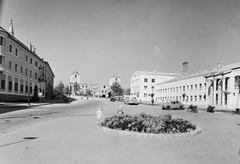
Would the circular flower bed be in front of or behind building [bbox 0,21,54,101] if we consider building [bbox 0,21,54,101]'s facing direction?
in front

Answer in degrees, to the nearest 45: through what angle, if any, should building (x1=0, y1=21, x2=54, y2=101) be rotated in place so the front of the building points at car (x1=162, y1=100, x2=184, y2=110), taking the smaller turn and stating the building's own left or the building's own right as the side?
0° — it already faces it

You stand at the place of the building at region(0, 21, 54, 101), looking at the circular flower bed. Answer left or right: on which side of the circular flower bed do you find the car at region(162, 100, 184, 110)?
left

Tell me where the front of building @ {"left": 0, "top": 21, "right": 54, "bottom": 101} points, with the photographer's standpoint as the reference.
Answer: facing the viewer and to the right of the viewer
